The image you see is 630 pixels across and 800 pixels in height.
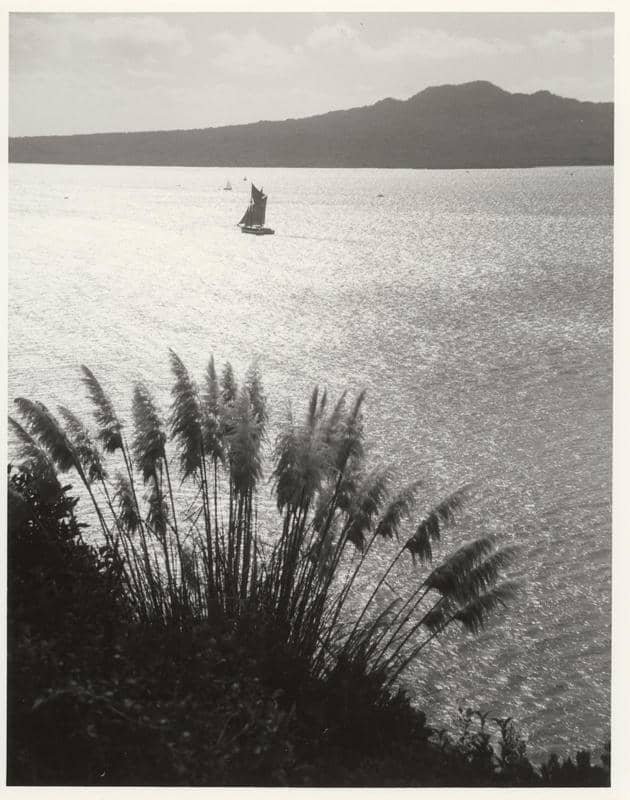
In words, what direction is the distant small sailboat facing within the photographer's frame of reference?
facing to the left of the viewer
